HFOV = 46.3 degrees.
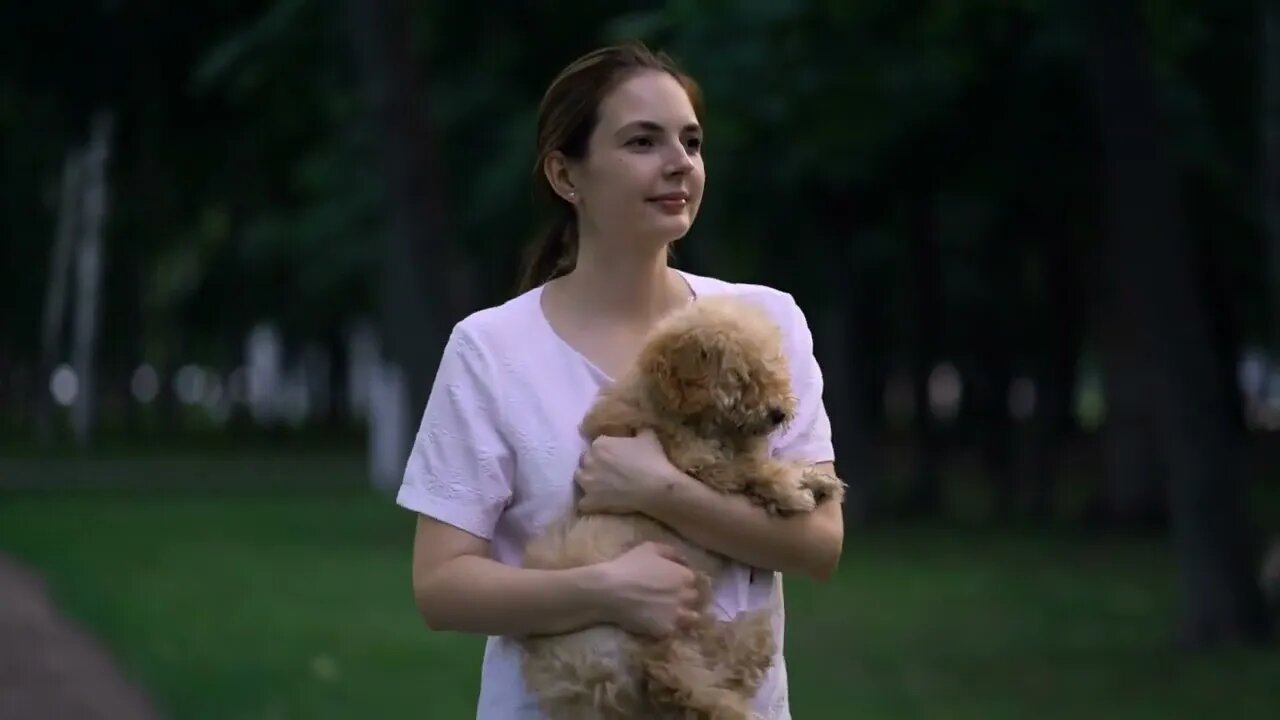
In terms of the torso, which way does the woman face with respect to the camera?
toward the camera

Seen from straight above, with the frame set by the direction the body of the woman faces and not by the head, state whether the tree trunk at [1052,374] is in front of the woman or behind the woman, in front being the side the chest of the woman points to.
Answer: behind

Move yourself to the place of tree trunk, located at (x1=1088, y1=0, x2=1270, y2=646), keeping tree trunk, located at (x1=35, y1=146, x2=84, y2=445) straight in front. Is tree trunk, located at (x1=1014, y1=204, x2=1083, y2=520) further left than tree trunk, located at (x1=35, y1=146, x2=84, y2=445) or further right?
right

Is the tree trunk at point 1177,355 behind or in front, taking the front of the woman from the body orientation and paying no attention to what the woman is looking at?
behind

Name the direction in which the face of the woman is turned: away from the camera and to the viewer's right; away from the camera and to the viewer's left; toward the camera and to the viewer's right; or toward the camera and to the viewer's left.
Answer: toward the camera and to the viewer's right

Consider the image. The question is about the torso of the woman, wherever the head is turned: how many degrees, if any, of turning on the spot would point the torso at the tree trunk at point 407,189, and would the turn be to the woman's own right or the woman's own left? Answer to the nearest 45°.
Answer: approximately 180°

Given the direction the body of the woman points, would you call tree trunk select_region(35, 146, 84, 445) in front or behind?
behind

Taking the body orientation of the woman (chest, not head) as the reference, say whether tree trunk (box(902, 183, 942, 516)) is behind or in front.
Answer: behind
